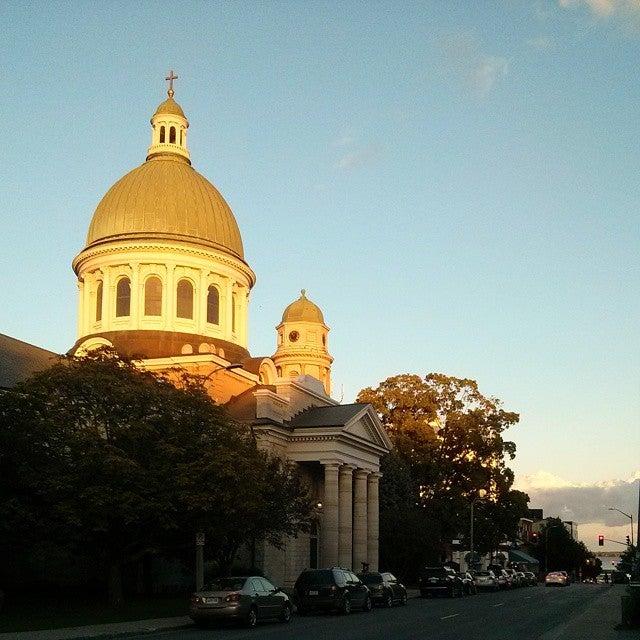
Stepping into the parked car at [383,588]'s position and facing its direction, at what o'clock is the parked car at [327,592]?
the parked car at [327,592] is roughly at 5 o'clock from the parked car at [383,588].

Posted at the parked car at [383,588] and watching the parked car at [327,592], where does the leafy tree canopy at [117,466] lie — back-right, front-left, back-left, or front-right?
front-right

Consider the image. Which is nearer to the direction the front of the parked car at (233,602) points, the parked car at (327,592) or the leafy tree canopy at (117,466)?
the parked car

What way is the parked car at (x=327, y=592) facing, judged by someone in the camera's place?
facing away from the viewer and to the right of the viewer

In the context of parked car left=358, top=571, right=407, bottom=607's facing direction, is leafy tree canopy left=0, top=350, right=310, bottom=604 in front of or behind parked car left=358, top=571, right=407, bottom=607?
behind

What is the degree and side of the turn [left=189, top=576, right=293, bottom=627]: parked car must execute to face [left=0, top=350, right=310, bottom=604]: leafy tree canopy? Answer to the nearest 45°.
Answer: approximately 90° to its left

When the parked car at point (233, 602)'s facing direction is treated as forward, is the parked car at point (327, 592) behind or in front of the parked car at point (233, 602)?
in front

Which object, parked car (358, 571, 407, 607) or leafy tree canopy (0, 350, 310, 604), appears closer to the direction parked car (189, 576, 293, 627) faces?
the parked car

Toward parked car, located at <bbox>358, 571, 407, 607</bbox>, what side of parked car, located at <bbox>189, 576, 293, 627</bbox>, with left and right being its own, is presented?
front

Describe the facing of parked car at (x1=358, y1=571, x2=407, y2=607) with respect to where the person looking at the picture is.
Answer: facing away from the viewer and to the right of the viewer

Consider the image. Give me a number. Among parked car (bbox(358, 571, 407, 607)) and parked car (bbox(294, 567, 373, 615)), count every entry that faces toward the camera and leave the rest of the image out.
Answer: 0

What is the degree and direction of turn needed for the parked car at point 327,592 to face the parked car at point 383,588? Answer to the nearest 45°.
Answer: approximately 45° to its left

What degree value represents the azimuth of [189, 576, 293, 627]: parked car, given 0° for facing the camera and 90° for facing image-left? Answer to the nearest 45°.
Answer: approximately 225°

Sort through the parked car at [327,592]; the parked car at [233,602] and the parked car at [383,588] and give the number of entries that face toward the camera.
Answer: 0
